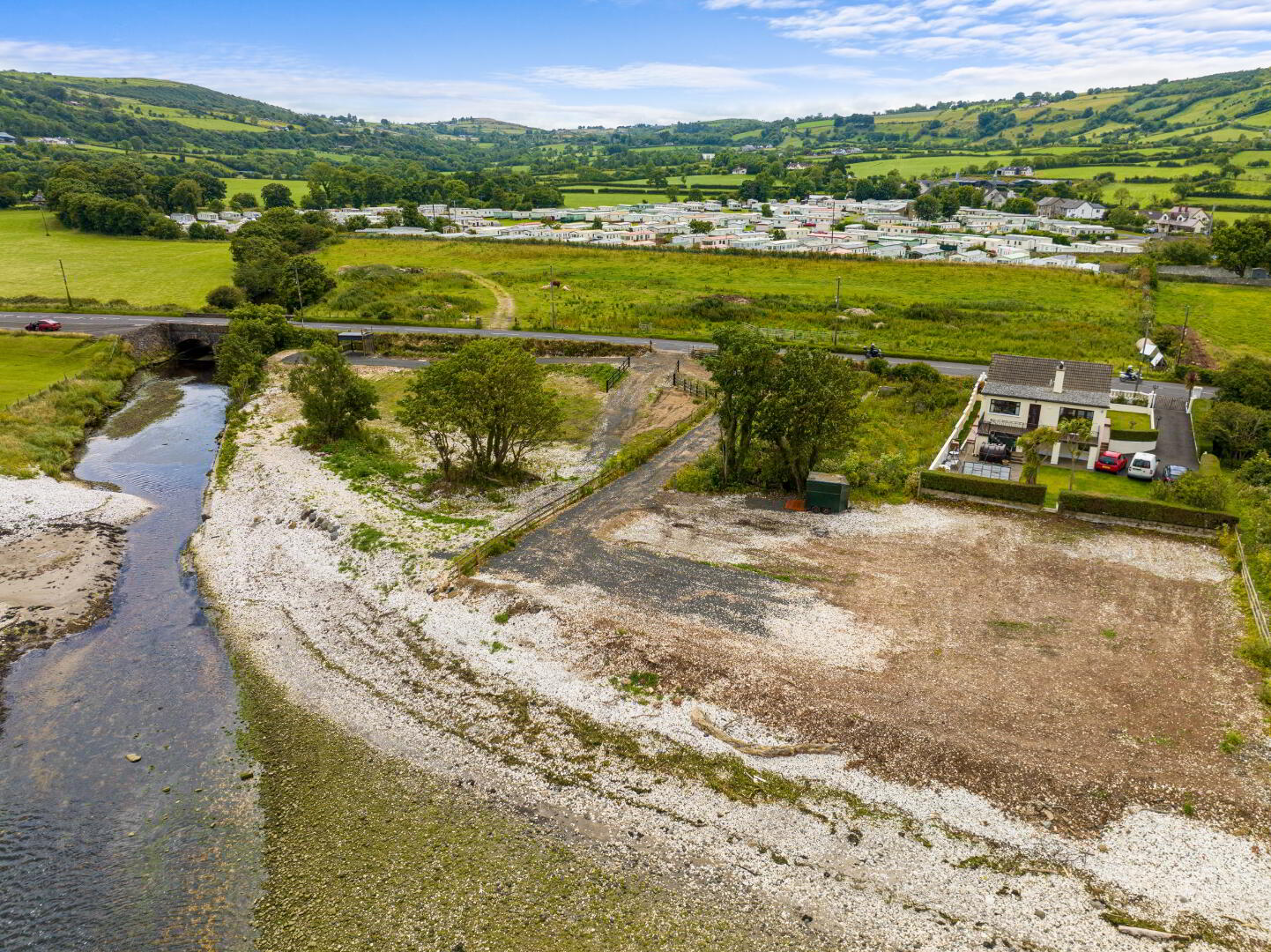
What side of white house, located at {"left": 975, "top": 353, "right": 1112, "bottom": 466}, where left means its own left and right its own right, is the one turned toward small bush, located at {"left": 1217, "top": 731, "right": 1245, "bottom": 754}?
front

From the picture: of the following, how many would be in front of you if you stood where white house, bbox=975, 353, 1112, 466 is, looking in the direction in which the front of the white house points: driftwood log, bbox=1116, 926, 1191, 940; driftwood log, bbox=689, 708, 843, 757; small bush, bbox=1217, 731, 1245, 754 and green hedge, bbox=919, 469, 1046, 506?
4

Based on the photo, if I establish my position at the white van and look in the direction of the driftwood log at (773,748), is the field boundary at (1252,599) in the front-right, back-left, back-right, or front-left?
front-left

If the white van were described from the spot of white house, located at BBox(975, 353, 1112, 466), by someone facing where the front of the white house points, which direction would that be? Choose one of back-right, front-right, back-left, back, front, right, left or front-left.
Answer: front-left

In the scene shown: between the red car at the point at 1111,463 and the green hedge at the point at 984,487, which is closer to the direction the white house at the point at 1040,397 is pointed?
the green hedge

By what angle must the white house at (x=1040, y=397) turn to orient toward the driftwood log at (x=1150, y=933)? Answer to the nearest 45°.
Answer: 0° — it already faces it

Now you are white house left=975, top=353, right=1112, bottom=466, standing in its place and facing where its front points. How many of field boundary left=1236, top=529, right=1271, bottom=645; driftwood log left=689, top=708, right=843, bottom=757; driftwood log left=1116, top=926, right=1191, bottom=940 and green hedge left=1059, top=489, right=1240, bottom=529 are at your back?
0

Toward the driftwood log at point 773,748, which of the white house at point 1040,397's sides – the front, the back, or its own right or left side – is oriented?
front

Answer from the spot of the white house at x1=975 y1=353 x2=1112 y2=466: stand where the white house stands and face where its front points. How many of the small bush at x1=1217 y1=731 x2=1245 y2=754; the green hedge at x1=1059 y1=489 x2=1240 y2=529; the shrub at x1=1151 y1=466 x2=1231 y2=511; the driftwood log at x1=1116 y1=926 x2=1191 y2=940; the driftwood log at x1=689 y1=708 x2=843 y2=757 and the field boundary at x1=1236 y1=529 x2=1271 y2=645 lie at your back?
0

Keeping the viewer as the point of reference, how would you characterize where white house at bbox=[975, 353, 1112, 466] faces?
facing the viewer

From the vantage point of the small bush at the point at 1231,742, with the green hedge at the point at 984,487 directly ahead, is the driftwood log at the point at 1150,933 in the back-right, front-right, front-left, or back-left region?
back-left

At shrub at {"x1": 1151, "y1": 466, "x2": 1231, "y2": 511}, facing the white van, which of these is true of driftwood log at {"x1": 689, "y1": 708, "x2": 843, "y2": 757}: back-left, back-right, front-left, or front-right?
back-left

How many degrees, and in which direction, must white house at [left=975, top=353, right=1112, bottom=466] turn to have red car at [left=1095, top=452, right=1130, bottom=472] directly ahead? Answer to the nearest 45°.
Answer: approximately 45° to its left

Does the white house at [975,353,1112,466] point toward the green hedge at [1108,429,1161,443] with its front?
no

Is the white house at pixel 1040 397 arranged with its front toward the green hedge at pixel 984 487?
yes

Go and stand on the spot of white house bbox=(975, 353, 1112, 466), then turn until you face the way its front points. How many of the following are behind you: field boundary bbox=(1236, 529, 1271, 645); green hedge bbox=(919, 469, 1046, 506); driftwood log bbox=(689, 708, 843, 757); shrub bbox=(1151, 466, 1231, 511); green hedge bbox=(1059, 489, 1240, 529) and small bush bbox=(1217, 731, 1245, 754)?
0
